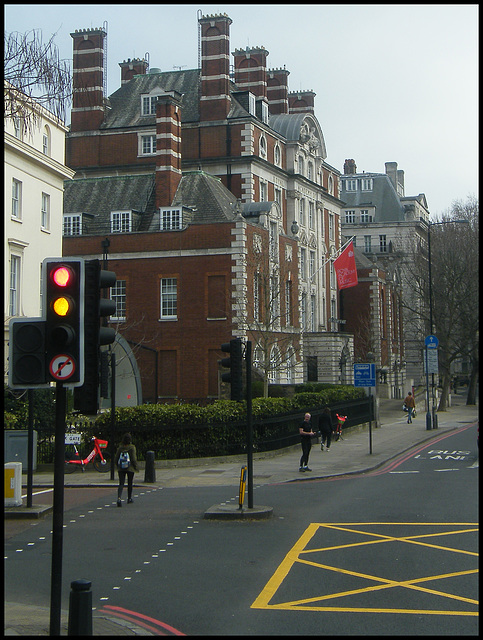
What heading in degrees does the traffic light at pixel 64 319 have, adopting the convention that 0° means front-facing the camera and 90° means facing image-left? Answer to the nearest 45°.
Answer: approximately 0°

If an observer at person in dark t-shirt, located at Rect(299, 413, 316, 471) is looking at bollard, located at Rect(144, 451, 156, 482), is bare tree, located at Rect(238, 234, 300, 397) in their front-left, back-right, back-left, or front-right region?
back-right

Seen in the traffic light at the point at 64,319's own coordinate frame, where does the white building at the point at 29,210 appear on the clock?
The white building is roughly at 6 o'clock from the traffic light.

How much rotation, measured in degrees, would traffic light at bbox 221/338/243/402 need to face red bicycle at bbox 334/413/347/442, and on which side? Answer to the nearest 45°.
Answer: approximately 90° to its right

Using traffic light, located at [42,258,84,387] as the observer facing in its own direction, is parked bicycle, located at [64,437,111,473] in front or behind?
behind

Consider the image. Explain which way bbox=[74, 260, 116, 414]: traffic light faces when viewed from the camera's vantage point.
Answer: facing to the right of the viewer
